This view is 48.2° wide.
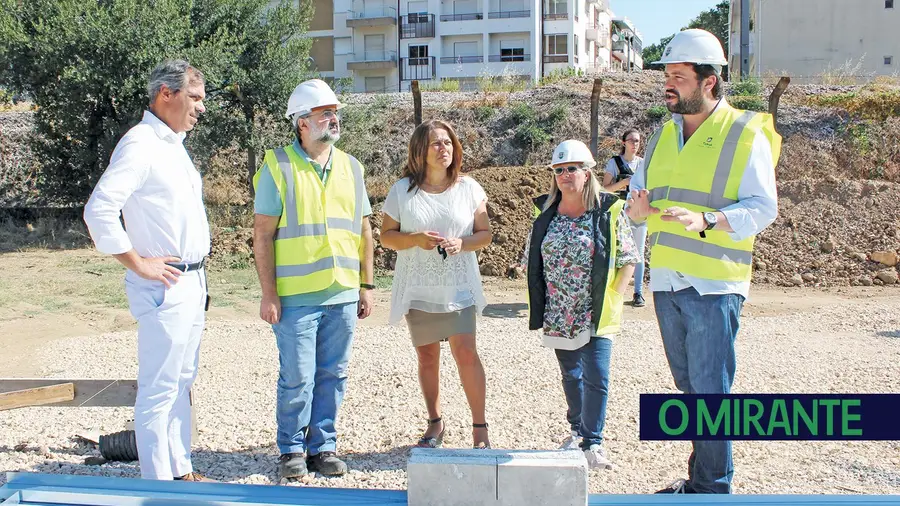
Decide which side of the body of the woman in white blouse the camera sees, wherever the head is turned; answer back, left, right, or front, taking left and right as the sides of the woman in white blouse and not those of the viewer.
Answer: front

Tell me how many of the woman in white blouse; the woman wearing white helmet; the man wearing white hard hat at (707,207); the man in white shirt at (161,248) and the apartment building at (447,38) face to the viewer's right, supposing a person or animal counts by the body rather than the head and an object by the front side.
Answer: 1

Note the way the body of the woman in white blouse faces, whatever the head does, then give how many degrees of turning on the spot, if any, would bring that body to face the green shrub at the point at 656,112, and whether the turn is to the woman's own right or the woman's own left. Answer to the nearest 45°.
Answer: approximately 180°

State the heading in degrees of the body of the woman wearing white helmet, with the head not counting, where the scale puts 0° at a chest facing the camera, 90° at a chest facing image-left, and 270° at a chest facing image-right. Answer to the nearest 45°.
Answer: approximately 45°

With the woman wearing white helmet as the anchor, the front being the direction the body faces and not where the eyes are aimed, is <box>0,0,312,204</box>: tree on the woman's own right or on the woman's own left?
on the woman's own right

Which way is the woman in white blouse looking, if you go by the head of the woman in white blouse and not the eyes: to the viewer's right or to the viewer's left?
to the viewer's right

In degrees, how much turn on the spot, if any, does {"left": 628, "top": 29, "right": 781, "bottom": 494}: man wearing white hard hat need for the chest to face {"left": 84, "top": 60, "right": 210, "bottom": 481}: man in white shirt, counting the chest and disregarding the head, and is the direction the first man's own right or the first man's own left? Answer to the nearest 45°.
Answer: approximately 45° to the first man's own right

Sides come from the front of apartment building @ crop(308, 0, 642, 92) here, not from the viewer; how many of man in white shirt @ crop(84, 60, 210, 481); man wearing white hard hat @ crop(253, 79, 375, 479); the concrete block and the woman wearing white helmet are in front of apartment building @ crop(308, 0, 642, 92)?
4

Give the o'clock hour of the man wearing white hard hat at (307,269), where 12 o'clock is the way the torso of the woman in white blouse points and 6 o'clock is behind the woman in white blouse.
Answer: The man wearing white hard hat is roughly at 2 o'clock from the woman in white blouse.

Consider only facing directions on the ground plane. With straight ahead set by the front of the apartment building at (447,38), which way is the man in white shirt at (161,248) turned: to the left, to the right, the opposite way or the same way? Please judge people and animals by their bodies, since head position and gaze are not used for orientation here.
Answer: to the left

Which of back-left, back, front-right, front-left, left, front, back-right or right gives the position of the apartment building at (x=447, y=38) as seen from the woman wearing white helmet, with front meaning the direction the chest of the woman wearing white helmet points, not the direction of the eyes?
back-right

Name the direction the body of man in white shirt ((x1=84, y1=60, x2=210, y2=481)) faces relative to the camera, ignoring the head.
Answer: to the viewer's right

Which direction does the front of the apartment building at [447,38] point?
toward the camera

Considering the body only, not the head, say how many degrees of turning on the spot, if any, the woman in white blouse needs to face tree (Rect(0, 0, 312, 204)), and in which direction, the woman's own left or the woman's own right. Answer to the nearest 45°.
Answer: approximately 135° to the woman's own right

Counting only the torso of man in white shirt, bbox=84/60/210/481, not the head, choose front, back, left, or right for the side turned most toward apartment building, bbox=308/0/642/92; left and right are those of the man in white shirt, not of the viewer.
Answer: left

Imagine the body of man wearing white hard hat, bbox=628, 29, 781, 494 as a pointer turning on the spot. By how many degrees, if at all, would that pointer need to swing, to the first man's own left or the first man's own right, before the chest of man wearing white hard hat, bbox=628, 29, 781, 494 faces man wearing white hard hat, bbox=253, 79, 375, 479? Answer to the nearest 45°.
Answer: approximately 45° to the first man's own right

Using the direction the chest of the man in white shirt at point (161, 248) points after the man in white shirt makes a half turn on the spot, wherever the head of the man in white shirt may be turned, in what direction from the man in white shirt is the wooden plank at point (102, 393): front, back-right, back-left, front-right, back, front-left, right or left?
right

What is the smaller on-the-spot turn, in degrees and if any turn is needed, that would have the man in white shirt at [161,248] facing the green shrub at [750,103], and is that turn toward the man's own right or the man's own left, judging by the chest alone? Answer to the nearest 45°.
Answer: approximately 45° to the man's own left
